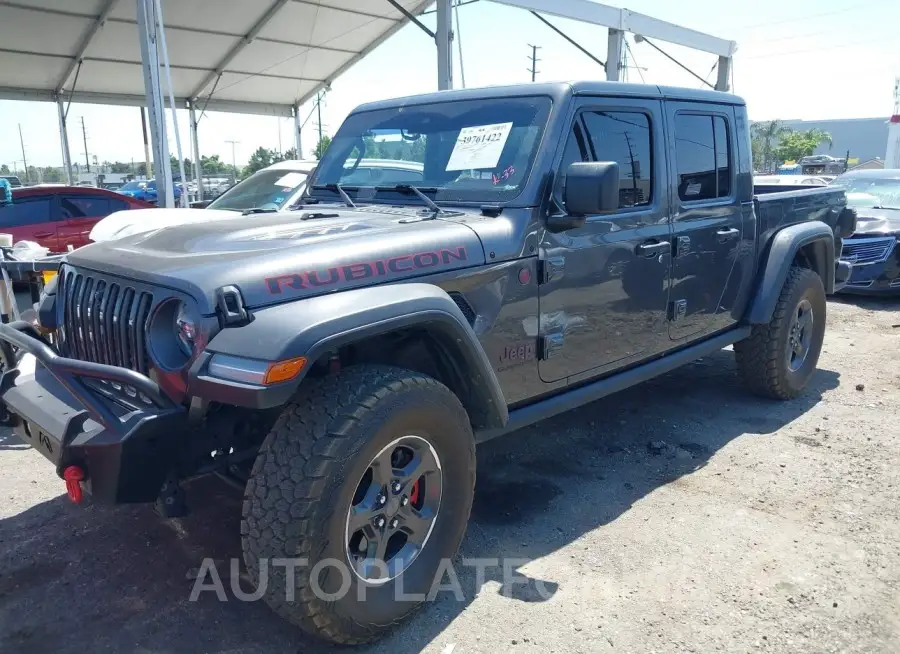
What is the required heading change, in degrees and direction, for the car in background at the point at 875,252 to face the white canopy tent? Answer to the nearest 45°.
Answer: approximately 45° to its right

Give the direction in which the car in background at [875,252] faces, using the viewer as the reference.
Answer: facing the viewer and to the left of the viewer

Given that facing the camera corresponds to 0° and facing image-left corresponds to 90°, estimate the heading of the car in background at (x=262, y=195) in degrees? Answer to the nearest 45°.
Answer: approximately 45°

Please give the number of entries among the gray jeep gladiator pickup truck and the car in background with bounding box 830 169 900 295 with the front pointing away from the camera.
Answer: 0

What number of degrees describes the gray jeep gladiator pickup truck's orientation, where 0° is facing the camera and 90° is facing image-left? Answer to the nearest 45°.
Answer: approximately 45°

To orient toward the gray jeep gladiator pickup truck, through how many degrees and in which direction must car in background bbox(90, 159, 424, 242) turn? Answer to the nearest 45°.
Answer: approximately 45° to its left

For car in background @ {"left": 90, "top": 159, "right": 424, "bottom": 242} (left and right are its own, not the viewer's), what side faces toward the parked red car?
right

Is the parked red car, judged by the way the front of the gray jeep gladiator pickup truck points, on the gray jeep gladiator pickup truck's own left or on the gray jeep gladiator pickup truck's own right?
on the gray jeep gladiator pickup truck's own right
